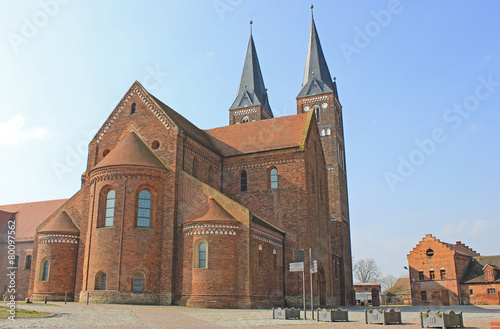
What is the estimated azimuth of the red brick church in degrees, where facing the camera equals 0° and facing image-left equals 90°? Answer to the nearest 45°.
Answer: approximately 225°

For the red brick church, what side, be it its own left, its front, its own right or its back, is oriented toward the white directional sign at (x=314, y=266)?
right
